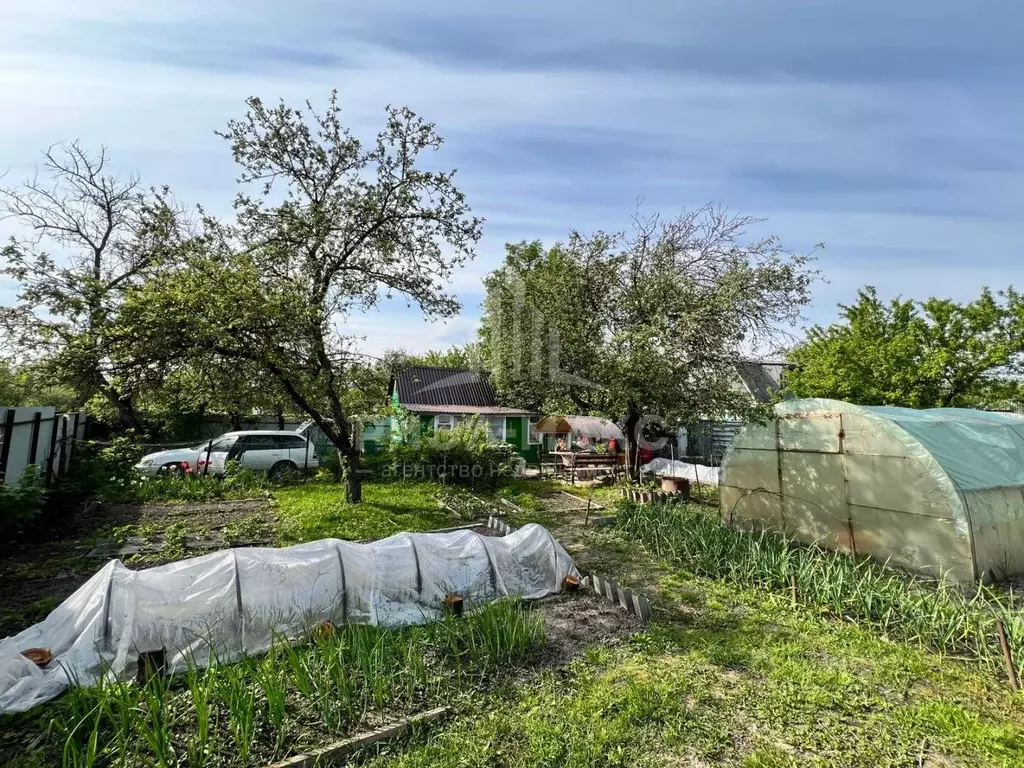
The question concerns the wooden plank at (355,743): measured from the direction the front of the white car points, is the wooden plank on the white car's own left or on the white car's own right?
on the white car's own left

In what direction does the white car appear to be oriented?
to the viewer's left

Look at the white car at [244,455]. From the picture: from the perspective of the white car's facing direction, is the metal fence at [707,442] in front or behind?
behind

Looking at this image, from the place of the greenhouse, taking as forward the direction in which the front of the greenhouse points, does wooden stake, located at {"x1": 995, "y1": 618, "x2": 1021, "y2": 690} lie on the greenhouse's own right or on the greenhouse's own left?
on the greenhouse's own left

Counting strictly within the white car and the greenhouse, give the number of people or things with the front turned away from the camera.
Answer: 0

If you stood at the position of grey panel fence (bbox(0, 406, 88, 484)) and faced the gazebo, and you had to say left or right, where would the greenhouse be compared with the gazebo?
right

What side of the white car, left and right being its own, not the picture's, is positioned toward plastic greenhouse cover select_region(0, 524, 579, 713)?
left

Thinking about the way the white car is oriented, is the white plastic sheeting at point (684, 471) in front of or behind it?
behind

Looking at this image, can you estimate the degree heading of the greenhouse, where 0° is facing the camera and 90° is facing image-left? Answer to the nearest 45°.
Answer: approximately 45°
